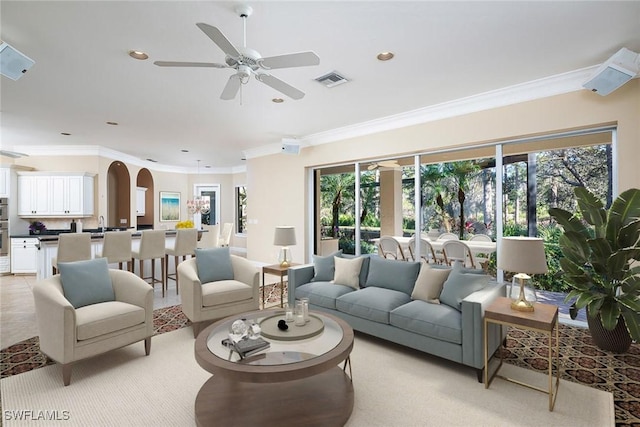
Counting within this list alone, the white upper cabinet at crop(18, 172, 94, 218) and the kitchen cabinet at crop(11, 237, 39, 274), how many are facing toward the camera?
2

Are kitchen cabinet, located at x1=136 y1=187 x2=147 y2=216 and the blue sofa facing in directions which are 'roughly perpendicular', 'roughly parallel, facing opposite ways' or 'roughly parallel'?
roughly perpendicular

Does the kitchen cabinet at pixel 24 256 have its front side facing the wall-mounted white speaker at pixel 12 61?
yes

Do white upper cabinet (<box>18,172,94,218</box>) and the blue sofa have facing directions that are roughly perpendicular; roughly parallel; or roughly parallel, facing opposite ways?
roughly perpendicular

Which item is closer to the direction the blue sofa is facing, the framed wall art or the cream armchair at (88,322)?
the cream armchair

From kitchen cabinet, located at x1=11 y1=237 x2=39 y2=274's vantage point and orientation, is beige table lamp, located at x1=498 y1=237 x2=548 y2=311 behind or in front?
in front

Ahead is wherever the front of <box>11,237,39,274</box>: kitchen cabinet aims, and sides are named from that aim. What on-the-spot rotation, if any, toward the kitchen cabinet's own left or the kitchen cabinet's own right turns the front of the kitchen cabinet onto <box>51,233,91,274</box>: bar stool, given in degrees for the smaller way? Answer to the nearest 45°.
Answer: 0° — it already faces it

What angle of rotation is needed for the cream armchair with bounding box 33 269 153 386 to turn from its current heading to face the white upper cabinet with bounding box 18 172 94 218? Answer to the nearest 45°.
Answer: approximately 135° to its left

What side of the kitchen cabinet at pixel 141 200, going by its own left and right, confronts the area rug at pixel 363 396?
front

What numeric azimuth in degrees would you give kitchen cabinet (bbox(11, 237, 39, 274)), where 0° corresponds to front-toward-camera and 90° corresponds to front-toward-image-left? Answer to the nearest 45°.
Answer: approximately 0°

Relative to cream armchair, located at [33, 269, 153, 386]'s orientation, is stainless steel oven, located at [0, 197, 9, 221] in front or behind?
behind

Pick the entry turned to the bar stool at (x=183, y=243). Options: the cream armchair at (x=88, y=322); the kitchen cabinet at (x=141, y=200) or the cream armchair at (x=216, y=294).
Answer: the kitchen cabinet

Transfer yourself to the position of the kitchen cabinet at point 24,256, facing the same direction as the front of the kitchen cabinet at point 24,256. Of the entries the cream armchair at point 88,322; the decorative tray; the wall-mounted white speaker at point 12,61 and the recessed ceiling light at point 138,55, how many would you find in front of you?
4
